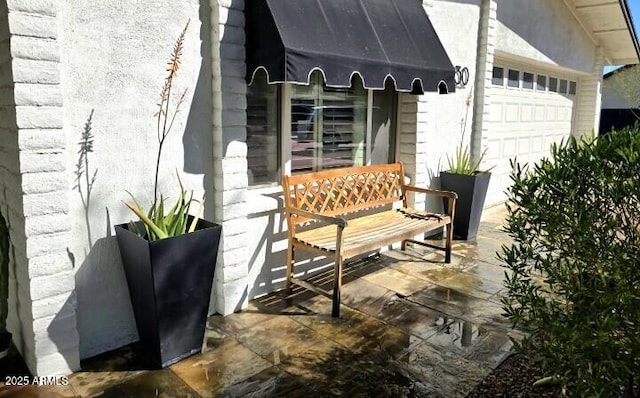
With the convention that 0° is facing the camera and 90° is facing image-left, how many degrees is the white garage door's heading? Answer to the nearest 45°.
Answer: approximately 315°

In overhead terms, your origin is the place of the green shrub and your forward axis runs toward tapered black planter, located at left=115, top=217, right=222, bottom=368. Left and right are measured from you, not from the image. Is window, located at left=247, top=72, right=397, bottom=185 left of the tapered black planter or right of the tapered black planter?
right

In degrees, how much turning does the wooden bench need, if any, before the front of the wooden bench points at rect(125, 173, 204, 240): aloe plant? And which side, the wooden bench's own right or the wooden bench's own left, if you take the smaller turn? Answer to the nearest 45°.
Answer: approximately 90° to the wooden bench's own right

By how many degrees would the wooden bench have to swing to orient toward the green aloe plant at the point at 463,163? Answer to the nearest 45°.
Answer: approximately 90° to its left

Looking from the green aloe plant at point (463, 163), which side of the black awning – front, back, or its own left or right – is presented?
left

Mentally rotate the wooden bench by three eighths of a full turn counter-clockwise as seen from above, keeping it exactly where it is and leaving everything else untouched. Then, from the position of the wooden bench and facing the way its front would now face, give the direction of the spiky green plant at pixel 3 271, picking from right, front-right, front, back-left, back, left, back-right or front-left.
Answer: back-left

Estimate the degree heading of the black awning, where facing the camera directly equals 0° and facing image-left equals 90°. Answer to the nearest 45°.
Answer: approximately 315°

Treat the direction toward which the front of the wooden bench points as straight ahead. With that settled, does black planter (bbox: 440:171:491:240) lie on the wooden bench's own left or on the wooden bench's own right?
on the wooden bench's own left

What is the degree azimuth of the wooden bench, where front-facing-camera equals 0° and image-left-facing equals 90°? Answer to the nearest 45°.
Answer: approximately 315°

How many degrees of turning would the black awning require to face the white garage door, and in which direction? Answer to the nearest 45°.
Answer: approximately 90° to its left

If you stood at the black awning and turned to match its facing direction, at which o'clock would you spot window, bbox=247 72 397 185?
The window is roughly at 7 o'clock from the black awning.
